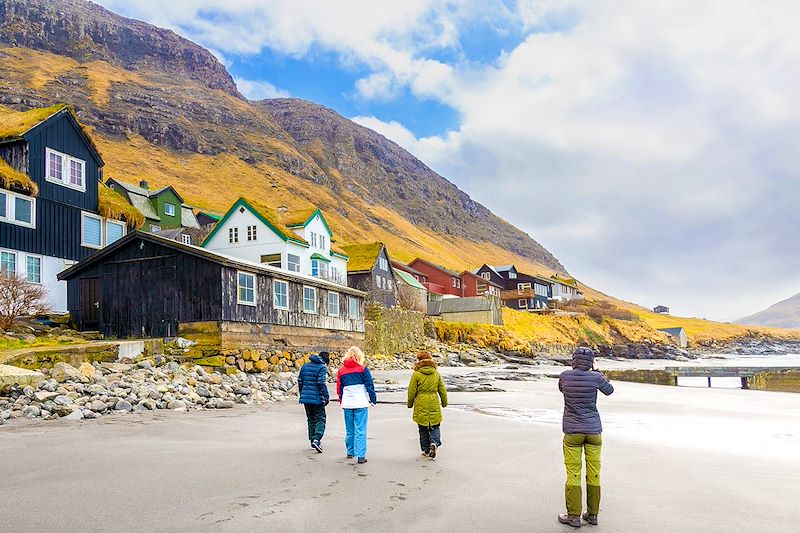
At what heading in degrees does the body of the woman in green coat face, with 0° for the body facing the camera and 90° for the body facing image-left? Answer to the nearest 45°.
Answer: approximately 180°

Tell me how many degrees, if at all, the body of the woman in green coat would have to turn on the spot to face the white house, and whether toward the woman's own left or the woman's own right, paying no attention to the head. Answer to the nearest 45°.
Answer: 0° — they already face it

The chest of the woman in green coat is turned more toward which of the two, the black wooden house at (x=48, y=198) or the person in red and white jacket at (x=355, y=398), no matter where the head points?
the black wooden house

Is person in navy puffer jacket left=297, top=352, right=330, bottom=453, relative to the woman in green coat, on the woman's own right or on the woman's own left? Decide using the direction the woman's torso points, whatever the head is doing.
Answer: on the woman's own left

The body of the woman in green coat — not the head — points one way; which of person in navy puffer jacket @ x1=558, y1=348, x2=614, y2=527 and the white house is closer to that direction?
the white house

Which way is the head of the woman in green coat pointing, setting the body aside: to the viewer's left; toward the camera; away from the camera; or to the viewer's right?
away from the camera
